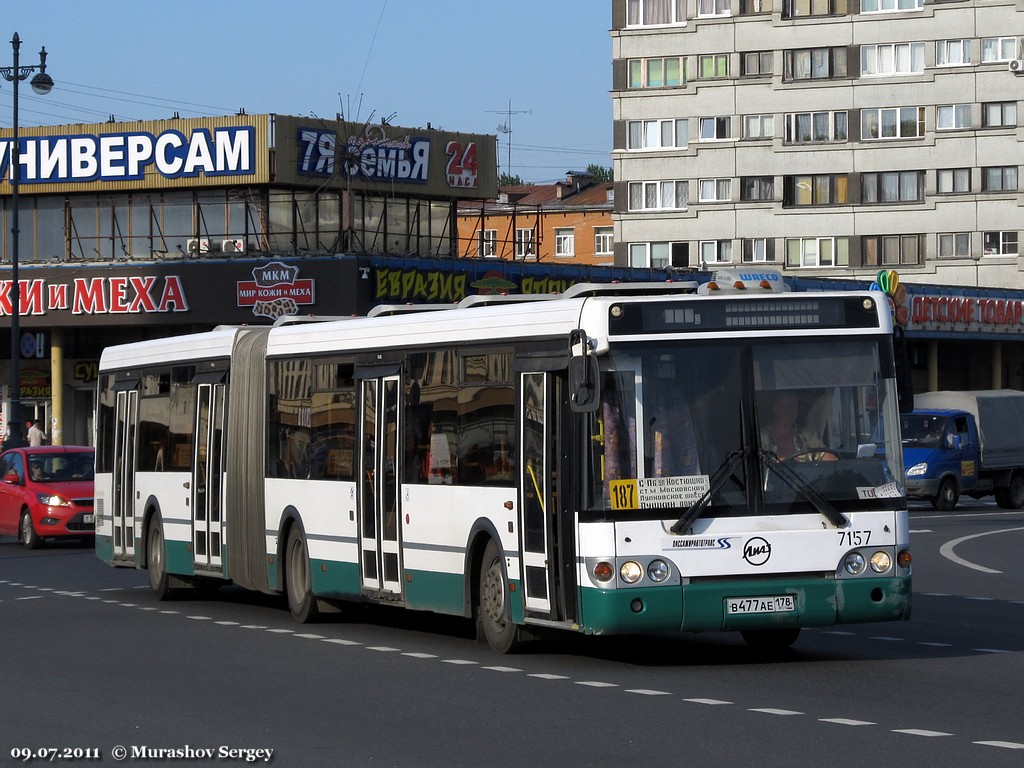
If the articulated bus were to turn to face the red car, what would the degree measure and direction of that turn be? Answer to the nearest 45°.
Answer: approximately 180°

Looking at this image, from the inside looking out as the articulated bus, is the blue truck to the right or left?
on its left

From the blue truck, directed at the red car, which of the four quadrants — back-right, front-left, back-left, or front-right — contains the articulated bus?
front-left

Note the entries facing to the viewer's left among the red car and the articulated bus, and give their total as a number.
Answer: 0

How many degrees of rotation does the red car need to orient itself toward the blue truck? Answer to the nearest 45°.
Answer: approximately 45° to its left

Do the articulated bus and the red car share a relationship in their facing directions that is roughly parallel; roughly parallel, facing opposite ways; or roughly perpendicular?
roughly parallel

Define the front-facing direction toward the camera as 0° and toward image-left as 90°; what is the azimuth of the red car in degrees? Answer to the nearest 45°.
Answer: approximately 315°

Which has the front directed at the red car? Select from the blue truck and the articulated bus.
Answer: the blue truck

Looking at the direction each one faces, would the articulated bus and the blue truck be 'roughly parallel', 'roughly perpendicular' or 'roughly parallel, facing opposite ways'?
roughly perpendicular

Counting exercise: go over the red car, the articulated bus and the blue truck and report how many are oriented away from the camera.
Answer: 0

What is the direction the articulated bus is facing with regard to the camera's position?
facing the viewer and to the right of the viewer

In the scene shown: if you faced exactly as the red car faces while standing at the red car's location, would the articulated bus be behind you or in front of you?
in front

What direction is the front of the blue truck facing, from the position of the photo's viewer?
facing the viewer and to the left of the viewer

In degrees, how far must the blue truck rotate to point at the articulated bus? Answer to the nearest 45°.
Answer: approximately 45° to its left
